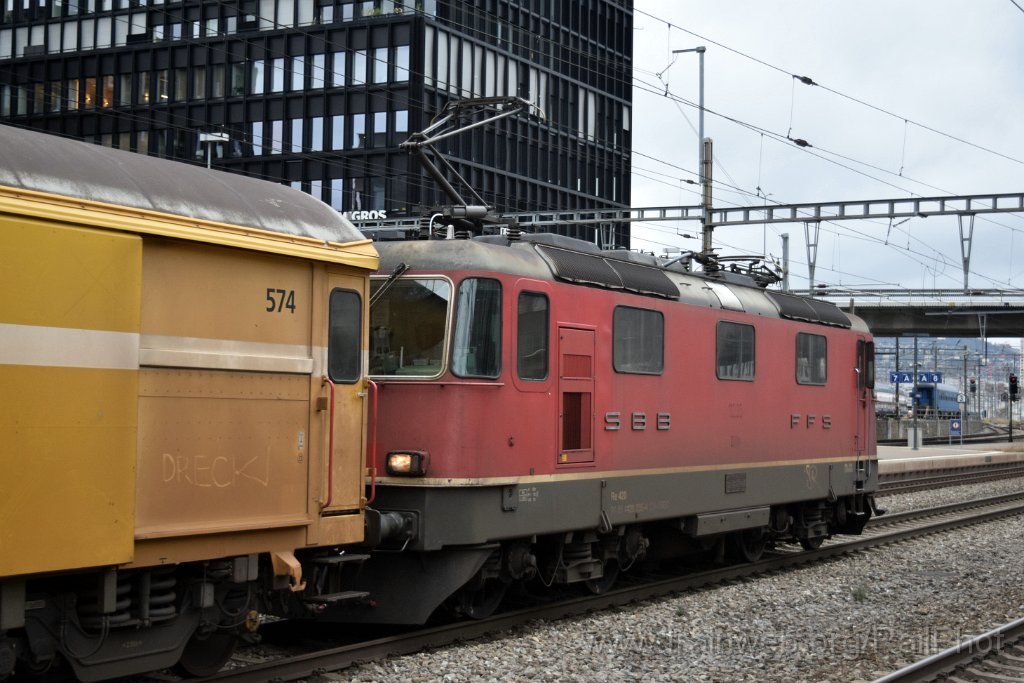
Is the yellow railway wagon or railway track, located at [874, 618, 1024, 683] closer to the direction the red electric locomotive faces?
the yellow railway wagon

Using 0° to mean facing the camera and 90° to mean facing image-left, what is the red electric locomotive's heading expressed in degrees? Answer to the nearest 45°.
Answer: approximately 45°

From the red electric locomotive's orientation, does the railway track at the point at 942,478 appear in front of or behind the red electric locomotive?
behind

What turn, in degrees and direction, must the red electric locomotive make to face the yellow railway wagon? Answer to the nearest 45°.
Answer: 0° — it already faces it
